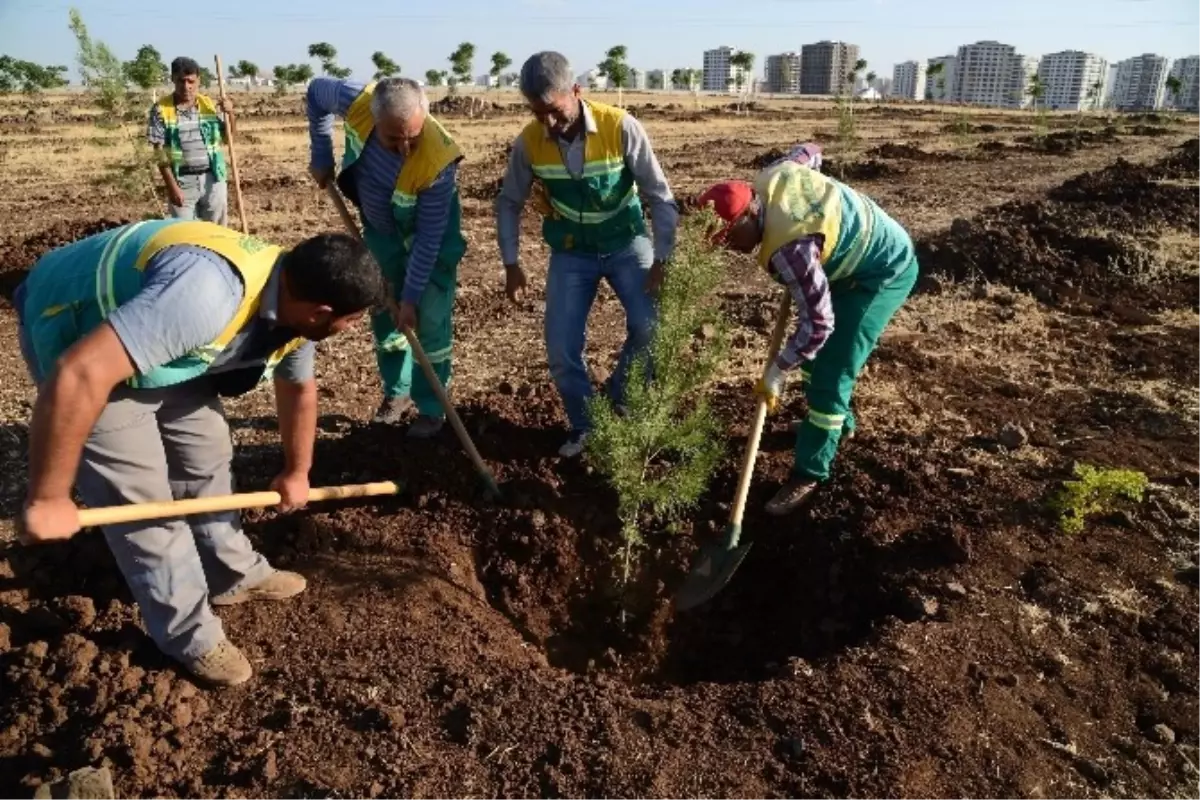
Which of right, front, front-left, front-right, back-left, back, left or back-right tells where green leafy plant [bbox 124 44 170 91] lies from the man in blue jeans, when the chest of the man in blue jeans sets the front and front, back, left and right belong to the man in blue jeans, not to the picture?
back-right

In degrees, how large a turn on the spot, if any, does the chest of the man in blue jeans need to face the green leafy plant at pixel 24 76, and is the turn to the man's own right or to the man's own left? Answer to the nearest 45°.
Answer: approximately 135° to the man's own right

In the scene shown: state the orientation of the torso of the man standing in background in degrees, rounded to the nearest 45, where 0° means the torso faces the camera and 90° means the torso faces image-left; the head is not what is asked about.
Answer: approximately 0°

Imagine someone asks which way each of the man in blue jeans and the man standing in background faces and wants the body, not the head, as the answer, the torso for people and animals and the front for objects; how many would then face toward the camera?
2

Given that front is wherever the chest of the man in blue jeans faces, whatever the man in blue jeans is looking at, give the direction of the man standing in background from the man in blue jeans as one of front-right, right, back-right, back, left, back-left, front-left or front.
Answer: back-right

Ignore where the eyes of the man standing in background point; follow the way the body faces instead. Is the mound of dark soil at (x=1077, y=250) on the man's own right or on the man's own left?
on the man's own left

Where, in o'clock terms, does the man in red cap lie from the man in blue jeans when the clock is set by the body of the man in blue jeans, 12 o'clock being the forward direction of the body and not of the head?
The man in red cap is roughly at 10 o'clock from the man in blue jeans.

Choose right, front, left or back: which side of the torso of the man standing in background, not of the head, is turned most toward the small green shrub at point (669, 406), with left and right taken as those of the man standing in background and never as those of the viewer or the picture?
front
